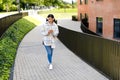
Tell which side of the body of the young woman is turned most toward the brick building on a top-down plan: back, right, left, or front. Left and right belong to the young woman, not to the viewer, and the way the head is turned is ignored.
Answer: back

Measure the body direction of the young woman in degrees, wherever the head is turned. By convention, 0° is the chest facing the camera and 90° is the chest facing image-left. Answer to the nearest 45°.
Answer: approximately 0°

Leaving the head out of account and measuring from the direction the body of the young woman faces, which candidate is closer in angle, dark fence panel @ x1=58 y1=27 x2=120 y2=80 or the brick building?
the dark fence panel
